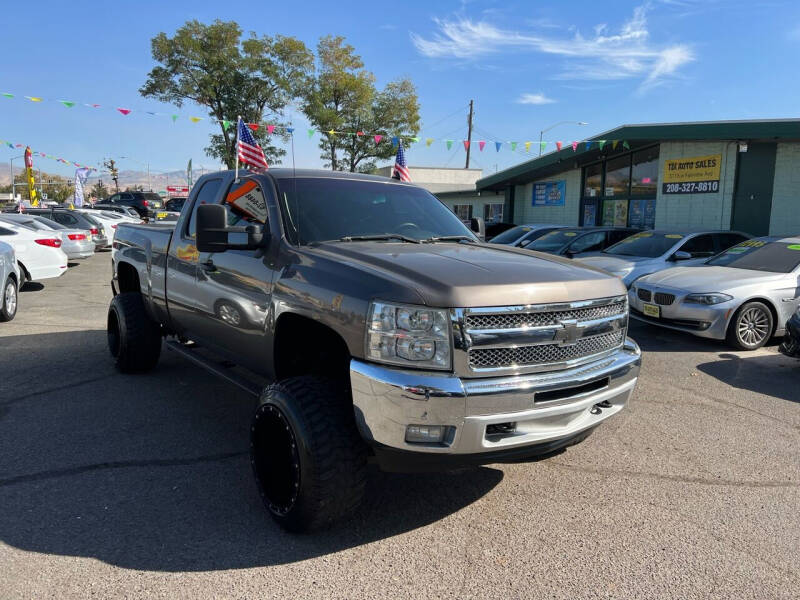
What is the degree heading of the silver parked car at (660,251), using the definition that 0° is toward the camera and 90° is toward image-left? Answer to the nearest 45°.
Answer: approximately 45°

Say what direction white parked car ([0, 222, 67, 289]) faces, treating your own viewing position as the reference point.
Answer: facing away from the viewer and to the left of the viewer

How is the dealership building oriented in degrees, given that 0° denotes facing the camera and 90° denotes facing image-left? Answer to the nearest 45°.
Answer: approximately 45°

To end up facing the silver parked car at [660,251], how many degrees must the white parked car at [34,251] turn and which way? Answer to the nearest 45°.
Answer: approximately 180°

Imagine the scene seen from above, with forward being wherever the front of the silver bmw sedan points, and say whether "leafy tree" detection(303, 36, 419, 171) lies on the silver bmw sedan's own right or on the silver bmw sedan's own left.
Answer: on the silver bmw sedan's own right

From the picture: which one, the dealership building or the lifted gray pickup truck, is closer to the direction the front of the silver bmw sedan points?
the lifted gray pickup truck

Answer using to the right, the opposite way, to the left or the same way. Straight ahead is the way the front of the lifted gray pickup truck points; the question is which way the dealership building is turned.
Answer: to the right

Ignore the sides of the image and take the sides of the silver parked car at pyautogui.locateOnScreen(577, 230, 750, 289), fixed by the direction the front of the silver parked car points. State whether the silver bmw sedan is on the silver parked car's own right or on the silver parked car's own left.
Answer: on the silver parked car's own left
